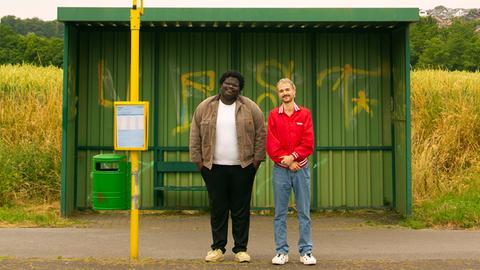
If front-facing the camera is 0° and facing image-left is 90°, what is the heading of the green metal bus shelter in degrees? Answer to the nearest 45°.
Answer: approximately 0°

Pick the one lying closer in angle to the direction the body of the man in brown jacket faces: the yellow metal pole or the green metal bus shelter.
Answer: the yellow metal pole

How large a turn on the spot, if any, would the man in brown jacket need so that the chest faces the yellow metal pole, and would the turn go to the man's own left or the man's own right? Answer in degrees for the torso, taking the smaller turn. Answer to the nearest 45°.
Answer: approximately 90° to the man's own right

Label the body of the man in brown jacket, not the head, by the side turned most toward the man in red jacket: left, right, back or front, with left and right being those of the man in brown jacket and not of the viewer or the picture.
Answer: left

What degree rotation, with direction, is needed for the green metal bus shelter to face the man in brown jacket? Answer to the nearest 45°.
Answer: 0° — it already faces them

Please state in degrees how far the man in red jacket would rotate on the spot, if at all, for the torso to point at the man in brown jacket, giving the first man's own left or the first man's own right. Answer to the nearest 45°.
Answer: approximately 90° to the first man's own right

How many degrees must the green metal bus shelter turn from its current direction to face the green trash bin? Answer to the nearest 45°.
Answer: approximately 45° to its right
